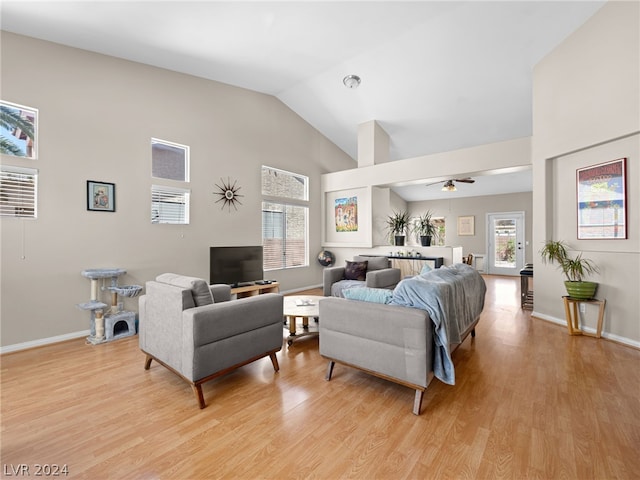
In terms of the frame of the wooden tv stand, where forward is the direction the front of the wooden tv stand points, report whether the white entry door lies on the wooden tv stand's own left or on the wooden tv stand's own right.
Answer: on the wooden tv stand's own left

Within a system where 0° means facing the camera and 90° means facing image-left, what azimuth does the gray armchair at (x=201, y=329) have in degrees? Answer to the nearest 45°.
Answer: approximately 225°

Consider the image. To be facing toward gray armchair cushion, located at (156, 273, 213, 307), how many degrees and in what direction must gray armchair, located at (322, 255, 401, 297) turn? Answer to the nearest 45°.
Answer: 0° — it already faces it

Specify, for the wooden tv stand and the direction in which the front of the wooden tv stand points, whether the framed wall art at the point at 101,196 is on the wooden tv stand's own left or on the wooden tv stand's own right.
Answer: on the wooden tv stand's own right

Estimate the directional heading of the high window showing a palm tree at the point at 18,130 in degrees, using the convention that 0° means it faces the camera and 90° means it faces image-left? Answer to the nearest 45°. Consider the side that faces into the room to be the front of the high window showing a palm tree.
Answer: approximately 315°

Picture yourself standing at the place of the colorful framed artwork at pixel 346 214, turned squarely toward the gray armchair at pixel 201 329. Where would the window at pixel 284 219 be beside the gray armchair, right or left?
right

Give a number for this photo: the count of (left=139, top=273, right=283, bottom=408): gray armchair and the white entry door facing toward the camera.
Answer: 1

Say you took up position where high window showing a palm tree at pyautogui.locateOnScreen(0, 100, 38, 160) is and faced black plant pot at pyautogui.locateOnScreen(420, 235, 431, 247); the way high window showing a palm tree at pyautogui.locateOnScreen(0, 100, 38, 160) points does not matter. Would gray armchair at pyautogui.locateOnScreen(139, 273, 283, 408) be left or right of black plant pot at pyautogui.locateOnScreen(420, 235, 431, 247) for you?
right
